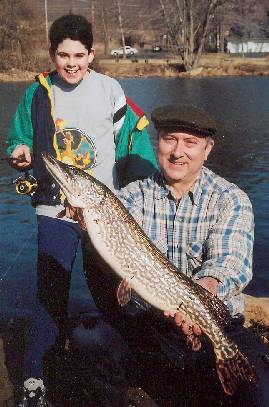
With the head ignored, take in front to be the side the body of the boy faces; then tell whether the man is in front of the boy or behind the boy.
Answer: in front

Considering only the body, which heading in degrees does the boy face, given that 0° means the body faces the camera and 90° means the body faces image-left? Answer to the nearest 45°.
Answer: approximately 0°
